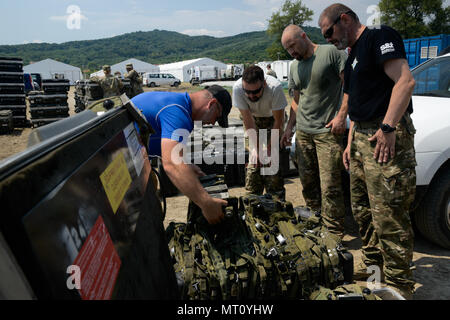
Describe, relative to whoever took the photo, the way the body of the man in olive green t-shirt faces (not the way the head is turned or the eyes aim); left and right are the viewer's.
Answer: facing the viewer and to the left of the viewer

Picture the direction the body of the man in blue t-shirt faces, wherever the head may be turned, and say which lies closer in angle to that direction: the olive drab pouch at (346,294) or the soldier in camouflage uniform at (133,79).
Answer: the olive drab pouch

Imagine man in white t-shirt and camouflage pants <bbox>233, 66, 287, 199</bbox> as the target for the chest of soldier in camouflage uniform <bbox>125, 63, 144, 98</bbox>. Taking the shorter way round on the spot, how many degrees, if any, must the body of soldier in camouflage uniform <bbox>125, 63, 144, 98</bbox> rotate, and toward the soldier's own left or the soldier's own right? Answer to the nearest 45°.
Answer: approximately 90° to the soldier's own left

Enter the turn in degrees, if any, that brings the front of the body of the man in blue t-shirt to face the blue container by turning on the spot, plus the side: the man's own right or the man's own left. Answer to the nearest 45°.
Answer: approximately 45° to the man's own left

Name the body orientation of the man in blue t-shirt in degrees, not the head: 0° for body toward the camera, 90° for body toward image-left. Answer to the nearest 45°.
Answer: approximately 270°

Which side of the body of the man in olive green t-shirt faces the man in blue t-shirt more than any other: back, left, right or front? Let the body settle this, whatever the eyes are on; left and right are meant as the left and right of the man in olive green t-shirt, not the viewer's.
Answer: front

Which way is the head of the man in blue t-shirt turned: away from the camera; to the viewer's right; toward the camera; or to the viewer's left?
to the viewer's right

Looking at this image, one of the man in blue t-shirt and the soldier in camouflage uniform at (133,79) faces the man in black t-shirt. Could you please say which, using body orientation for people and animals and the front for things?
the man in blue t-shirt

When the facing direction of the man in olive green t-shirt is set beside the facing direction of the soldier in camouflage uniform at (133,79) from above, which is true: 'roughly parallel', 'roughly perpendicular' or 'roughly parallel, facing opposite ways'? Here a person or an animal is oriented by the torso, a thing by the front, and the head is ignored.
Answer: roughly parallel
